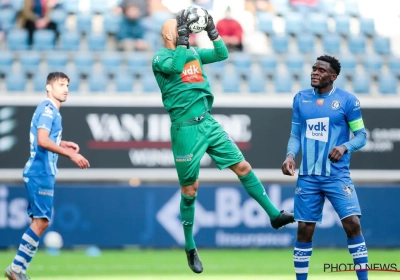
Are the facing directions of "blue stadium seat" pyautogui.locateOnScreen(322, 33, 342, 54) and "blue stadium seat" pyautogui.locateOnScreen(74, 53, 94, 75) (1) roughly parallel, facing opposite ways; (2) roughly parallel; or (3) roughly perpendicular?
roughly parallel

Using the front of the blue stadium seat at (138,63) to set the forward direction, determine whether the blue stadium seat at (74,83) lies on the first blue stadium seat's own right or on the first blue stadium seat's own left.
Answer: on the first blue stadium seat's own right

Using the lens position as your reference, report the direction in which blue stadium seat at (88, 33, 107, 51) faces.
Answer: facing the viewer

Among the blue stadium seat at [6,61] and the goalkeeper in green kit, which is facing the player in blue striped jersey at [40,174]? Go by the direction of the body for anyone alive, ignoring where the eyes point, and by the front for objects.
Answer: the blue stadium seat

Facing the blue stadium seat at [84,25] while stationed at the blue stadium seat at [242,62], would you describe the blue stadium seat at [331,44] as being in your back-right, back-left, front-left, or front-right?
back-right

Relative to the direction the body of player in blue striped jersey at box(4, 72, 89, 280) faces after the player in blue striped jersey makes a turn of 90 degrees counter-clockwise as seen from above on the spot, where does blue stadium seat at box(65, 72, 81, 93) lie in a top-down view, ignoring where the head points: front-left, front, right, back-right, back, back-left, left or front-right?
front

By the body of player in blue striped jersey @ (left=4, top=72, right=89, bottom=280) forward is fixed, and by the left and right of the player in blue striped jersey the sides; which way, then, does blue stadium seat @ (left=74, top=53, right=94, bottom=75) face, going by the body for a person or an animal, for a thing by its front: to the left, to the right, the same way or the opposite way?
to the right

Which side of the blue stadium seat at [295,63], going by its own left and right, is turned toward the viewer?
front

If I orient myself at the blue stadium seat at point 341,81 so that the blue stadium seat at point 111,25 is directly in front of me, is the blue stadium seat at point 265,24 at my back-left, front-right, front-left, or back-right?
front-right

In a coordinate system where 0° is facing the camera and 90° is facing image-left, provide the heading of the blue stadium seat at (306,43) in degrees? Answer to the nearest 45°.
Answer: approximately 0°

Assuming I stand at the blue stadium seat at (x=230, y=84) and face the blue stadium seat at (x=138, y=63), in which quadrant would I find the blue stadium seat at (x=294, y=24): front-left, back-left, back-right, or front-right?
back-right

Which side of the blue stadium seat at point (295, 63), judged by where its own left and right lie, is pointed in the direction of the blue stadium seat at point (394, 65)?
left

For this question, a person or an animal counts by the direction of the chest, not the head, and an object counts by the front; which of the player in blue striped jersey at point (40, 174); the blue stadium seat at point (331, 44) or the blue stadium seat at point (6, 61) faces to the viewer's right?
the player in blue striped jersey

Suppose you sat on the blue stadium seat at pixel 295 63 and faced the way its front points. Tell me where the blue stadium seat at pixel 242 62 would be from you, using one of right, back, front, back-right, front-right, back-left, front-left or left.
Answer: right

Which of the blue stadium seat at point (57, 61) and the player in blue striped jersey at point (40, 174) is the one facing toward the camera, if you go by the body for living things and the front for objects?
the blue stadium seat

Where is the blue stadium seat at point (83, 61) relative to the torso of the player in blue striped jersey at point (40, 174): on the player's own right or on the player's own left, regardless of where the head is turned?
on the player's own left

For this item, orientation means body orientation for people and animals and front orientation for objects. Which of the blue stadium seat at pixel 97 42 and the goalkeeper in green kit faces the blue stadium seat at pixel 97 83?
the blue stadium seat at pixel 97 42

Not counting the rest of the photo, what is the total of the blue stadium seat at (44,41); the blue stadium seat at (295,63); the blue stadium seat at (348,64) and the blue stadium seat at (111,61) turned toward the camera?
4

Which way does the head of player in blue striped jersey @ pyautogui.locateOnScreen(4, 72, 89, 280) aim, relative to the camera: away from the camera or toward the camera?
toward the camera

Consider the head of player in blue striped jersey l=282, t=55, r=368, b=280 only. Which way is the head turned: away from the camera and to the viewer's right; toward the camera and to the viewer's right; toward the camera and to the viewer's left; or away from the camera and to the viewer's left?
toward the camera and to the viewer's left
